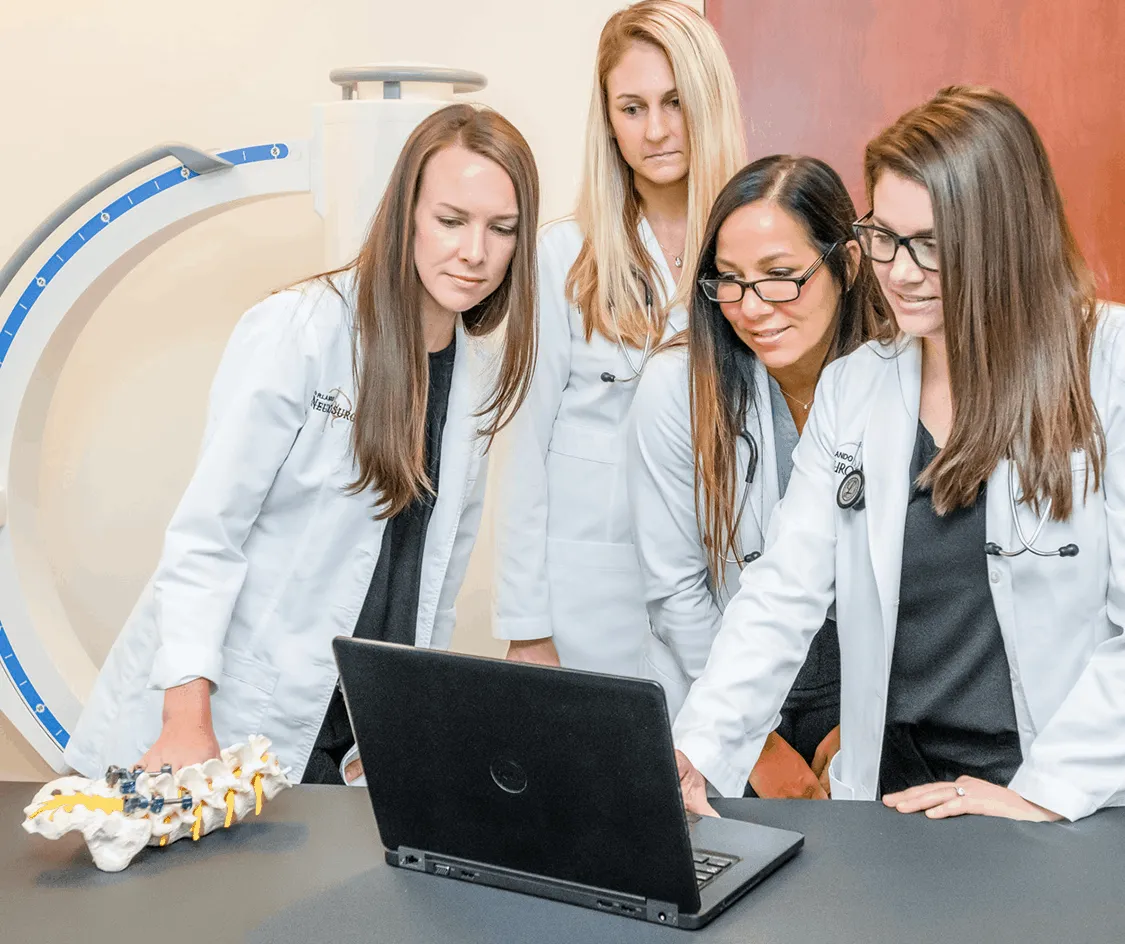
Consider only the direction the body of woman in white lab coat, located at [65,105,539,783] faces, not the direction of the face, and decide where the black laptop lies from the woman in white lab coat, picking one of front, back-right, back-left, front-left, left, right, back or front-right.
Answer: front-right

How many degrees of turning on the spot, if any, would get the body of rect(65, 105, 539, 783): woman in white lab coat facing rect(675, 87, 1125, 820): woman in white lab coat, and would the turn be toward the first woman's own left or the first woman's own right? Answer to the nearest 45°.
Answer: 0° — they already face them

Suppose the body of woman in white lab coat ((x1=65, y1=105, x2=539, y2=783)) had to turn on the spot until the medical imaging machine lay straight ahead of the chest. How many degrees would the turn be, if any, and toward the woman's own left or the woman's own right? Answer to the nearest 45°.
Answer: approximately 180°

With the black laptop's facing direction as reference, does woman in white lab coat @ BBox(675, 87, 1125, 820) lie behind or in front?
in front

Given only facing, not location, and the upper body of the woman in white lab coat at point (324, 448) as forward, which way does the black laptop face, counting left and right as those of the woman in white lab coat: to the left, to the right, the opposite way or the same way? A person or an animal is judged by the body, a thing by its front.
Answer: to the left

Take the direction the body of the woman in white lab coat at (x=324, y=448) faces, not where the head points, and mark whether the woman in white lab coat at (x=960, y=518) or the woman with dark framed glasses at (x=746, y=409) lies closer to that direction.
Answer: the woman in white lab coat

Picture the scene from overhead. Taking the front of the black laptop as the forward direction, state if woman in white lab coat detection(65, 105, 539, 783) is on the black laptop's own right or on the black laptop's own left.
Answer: on the black laptop's own left

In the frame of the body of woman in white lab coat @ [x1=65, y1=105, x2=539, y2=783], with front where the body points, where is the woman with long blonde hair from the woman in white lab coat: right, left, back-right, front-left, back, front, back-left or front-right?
left

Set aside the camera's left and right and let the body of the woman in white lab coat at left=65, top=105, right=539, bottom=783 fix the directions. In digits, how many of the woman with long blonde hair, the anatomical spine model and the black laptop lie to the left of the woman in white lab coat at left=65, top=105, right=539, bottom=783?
1

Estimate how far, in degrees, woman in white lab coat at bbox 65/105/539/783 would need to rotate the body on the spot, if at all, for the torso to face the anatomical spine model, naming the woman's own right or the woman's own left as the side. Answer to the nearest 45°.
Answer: approximately 45° to the woman's own right

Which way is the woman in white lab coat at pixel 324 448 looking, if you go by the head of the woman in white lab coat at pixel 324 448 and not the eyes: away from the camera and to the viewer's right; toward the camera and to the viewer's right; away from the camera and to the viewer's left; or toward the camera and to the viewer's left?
toward the camera and to the viewer's right

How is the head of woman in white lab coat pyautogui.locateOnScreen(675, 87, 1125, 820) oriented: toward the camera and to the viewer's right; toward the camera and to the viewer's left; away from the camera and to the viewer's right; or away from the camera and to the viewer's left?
toward the camera and to the viewer's left

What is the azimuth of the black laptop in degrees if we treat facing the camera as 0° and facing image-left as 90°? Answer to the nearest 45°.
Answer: approximately 225°

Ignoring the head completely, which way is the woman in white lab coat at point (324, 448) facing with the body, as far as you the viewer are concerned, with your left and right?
facing the viewer and to the right of the viewer

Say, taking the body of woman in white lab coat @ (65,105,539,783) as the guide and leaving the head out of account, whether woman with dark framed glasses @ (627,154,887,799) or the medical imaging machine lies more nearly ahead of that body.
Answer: the woman with dark framed glasses

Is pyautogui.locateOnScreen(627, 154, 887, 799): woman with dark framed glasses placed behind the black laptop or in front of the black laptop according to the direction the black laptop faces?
in front

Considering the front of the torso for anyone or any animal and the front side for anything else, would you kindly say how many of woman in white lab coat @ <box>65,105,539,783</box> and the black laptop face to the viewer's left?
0
